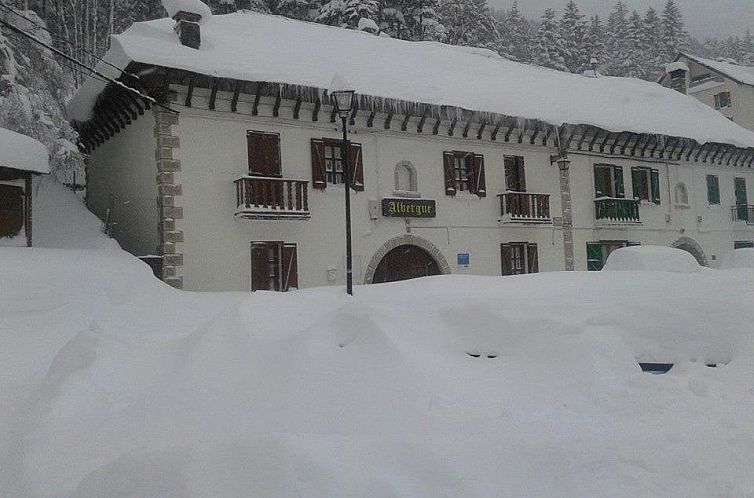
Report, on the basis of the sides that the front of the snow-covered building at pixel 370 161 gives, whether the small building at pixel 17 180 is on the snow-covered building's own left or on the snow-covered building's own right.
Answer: on the snow-covered building's own right

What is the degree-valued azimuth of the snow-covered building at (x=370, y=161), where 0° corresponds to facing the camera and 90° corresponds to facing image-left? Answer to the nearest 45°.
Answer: approximately 315°

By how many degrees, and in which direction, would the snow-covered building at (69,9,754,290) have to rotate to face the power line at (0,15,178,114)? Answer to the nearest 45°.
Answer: approximately 90° to its right
